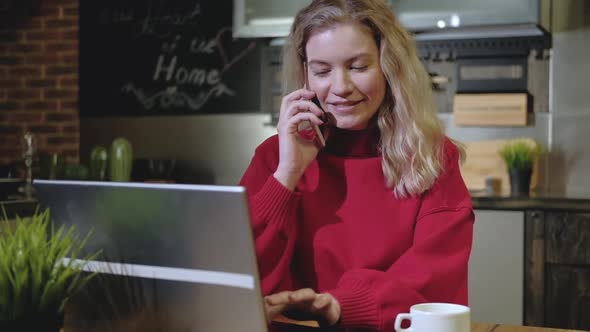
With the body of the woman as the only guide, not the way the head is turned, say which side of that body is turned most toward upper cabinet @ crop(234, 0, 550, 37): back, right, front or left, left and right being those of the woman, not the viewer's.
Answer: back

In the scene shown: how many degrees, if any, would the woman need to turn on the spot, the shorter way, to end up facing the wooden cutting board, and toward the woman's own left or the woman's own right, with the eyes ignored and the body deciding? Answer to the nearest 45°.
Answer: approximately 180°

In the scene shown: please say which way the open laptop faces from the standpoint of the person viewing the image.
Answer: facing away from the viewer and to the right of the viewer

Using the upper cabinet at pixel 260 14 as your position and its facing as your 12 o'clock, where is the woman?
The woman is roughly at 12 o'clock from the upper cabinet.

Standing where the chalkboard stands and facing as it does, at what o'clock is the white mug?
The white mug is roughly at 12 o'clock from the chalkboard.

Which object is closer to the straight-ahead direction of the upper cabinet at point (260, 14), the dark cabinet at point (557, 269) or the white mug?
the white mug
